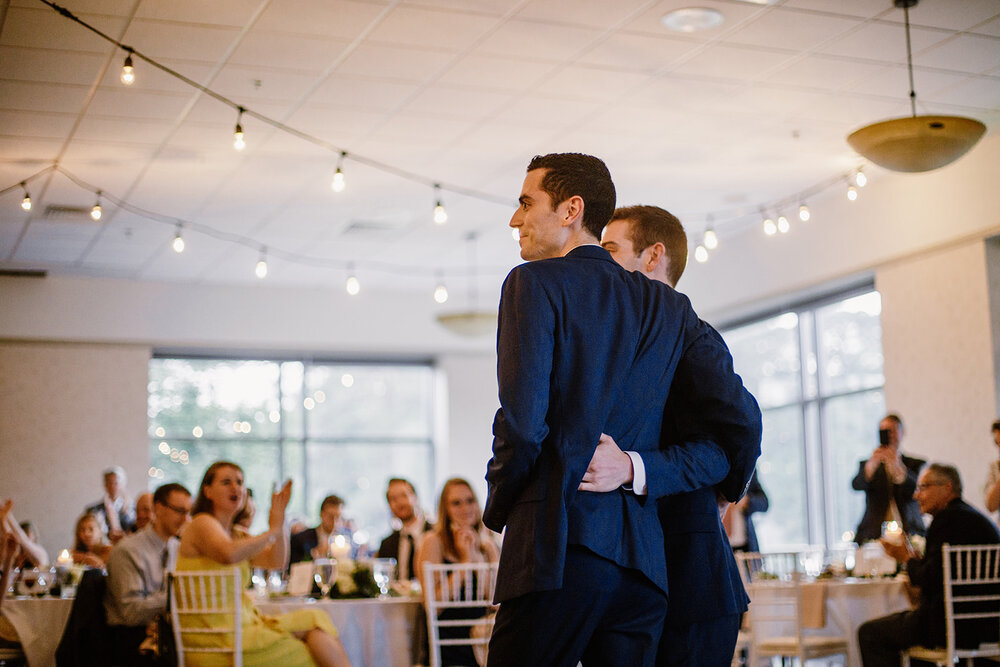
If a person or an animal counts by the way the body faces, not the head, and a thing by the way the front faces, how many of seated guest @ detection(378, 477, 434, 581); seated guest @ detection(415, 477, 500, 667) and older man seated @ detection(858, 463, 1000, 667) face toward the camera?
2

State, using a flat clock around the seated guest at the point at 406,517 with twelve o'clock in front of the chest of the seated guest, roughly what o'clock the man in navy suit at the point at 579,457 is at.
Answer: The man in navy suit is roughly at 12 o'clock from the seated guest.

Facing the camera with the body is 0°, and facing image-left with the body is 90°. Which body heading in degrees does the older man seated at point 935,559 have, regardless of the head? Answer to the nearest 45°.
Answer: approximately 90°

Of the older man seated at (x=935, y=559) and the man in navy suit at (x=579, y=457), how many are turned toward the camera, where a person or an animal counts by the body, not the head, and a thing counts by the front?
0

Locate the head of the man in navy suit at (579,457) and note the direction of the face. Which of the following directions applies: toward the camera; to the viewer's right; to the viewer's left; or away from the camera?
to the viewer's left

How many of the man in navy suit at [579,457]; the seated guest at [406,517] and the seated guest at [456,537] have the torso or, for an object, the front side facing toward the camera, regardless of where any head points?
2

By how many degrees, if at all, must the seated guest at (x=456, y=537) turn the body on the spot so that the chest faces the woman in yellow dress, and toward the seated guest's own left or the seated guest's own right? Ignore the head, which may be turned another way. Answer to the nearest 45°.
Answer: approximately 45° to the seated guest's own right

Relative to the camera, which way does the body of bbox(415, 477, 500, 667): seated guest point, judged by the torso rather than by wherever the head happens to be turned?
toward the camera

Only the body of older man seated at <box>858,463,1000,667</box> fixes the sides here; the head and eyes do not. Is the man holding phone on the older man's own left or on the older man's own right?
on the older man's own right

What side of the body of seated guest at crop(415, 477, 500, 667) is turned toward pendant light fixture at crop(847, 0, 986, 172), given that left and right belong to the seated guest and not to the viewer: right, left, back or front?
left

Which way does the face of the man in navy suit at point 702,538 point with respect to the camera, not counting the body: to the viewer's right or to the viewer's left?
to the viewer's left

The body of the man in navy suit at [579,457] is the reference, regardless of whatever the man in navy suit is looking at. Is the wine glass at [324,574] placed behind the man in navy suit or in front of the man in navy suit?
in front

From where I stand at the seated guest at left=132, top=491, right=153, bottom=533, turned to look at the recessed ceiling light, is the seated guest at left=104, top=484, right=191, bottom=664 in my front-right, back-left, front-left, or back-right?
front-right
